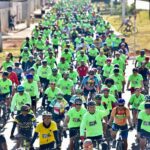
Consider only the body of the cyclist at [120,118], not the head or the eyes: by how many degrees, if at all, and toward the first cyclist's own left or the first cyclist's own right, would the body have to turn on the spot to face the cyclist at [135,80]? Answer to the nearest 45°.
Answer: approximately 180°

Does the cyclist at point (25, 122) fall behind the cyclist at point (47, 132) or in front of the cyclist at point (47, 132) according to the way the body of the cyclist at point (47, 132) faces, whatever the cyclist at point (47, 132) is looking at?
behind

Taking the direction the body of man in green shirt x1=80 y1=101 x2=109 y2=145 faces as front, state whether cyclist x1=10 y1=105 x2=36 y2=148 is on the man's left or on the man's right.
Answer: on the man's right

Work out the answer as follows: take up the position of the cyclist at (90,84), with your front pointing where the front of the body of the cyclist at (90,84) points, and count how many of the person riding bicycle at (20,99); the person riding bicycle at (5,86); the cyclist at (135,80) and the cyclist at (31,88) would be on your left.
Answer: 1

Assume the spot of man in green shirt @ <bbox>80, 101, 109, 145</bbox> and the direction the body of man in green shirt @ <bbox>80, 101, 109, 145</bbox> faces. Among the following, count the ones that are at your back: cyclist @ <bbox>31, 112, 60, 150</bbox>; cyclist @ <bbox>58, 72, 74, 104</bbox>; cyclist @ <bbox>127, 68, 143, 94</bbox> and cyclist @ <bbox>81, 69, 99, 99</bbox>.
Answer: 3

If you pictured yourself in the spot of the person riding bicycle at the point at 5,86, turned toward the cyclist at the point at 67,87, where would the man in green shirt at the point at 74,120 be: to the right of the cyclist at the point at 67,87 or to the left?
right

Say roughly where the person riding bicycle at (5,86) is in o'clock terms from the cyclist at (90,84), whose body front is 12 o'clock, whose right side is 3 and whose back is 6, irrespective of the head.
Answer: The person riding bicycle is roughly at 3 o'clock from the cyclist.

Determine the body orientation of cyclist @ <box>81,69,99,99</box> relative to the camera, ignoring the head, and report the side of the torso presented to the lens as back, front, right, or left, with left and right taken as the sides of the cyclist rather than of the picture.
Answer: front

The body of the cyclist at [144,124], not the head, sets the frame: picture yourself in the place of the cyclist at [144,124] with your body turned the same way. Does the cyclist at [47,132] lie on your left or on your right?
on your right

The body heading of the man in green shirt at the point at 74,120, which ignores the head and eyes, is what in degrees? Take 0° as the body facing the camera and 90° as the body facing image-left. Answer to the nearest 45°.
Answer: approximately 0°

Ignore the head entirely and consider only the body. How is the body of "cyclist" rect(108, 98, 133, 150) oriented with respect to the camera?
toward the camera

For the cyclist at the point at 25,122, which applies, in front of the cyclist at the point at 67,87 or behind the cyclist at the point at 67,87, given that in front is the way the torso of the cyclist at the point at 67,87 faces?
in front
